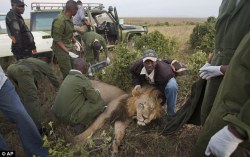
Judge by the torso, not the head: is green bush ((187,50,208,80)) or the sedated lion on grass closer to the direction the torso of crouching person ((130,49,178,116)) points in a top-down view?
the sedated lion on grass

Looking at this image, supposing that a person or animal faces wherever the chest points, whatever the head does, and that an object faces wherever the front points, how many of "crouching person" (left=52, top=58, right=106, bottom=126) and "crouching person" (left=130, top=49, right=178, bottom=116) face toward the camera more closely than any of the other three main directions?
1

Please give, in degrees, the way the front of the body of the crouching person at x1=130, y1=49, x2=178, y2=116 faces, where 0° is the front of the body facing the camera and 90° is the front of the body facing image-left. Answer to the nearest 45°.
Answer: approximately 0°

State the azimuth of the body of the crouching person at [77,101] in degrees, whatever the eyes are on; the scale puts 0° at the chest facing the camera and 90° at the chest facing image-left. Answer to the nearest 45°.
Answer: approximately 225°

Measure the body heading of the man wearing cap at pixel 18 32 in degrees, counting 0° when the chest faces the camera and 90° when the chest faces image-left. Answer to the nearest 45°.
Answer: approximately 315°

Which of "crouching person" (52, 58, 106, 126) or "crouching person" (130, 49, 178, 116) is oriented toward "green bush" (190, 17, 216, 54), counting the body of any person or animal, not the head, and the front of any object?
"crouching person" (52, 58, 106, 126)

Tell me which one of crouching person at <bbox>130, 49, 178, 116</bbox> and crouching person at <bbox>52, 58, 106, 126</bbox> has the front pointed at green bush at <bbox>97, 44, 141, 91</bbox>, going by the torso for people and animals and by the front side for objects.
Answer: crouching person at <bbox>52, 58, 106, 126</bbox>

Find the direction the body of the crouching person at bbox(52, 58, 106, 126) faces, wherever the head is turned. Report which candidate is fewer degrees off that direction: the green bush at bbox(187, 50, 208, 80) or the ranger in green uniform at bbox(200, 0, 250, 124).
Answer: the green bush

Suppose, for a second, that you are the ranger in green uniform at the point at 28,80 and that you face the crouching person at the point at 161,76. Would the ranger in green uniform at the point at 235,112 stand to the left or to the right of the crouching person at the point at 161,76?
right
